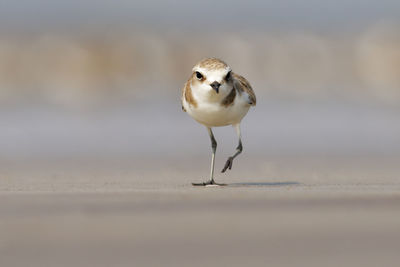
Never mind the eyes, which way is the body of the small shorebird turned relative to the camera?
toward the camera
